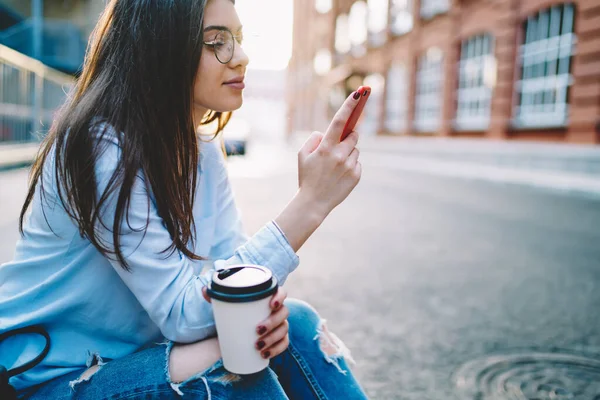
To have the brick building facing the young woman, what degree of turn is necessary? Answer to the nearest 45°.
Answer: approximately 45° to its left

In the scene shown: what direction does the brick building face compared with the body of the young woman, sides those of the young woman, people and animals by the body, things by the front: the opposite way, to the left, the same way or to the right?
the opposite way

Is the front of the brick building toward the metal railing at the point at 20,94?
yes

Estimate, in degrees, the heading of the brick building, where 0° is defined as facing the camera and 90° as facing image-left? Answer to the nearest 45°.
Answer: approximately 45°

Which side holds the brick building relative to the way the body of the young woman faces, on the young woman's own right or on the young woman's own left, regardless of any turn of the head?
on the young woman's own left

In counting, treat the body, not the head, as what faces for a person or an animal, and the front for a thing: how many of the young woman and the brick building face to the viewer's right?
1

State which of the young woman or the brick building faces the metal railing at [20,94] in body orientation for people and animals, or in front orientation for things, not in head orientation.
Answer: the brick building

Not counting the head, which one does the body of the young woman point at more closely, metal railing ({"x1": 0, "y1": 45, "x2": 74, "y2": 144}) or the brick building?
the brick building

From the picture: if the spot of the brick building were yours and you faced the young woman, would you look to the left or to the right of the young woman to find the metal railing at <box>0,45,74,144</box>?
right

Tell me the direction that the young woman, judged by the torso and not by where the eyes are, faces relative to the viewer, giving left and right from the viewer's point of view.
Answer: facing to the right of the viewer

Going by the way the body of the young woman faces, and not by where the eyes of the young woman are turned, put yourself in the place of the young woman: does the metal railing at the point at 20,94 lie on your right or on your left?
on your left

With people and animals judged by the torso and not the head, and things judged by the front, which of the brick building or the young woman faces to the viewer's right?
the young woman

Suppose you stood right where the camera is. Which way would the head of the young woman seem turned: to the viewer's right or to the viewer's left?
to the viewer's right
